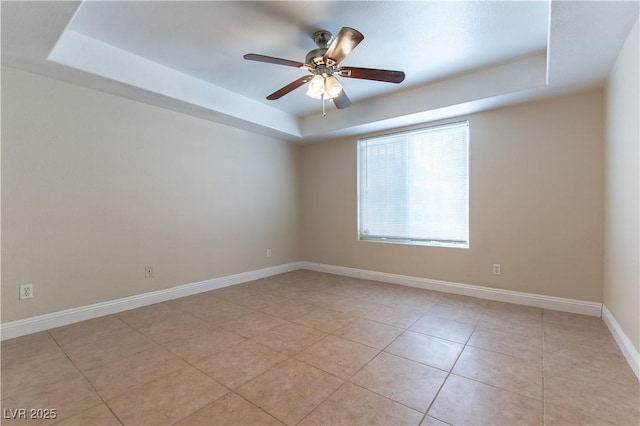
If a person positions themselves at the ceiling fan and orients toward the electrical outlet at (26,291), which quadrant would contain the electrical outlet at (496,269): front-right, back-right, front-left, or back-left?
back-right

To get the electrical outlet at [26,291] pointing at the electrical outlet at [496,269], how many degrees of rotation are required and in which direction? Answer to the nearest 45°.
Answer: approximately 45° to its left

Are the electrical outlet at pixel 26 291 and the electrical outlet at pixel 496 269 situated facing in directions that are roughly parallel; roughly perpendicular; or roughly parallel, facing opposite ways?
roughly perpendicular

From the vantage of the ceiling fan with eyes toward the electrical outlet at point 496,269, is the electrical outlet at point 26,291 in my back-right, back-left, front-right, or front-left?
back-left

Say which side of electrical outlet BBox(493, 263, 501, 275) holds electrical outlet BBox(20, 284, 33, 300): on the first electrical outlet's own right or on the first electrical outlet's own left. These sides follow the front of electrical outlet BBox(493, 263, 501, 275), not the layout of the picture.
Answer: on the first electrical outlet's own right

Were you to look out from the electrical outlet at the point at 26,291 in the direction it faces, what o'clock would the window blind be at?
The window blind is roughly at 10 o'clock from the electrical outlet.

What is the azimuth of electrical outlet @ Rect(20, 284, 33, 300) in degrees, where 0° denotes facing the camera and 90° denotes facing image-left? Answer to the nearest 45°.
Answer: approximately 0°

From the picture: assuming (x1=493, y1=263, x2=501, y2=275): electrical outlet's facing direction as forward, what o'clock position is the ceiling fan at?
The ceiling fan is roughly at 1 o'clock from the electrical outlet.
